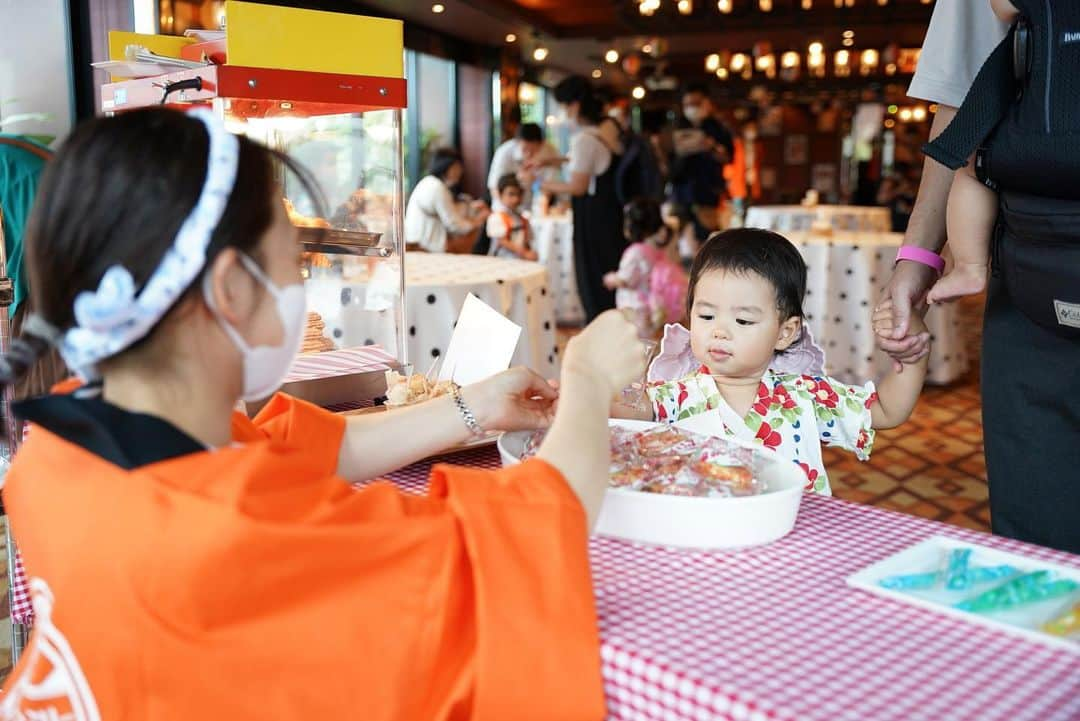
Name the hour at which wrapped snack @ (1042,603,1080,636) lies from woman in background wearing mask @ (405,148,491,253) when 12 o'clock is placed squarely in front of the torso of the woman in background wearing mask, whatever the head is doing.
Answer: The wrapped snack is roughly at 3 o'clock from the woman in background wearing mask.

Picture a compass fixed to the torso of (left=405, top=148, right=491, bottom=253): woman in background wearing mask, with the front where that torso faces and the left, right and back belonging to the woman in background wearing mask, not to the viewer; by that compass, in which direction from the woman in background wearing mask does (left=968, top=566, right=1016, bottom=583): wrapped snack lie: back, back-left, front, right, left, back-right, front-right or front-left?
right

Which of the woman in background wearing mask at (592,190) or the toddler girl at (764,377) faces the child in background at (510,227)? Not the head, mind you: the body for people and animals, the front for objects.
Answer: the woman in background wearing mask

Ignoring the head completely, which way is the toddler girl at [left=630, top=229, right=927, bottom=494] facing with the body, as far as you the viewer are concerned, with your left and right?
facing the viewer and to the left of the viewer

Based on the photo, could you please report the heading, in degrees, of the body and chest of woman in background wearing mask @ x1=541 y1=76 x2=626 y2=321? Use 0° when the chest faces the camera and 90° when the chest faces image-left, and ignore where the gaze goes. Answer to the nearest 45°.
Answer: approximately 90°

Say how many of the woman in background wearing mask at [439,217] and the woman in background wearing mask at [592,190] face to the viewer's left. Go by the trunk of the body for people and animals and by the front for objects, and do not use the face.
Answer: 1

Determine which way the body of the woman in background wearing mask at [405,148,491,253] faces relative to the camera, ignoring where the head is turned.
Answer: to the viewer's right

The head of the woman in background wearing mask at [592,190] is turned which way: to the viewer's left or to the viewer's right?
to the viewer's left

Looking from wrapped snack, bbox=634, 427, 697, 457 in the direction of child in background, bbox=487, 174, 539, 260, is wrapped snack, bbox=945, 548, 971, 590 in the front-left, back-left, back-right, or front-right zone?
back-right
